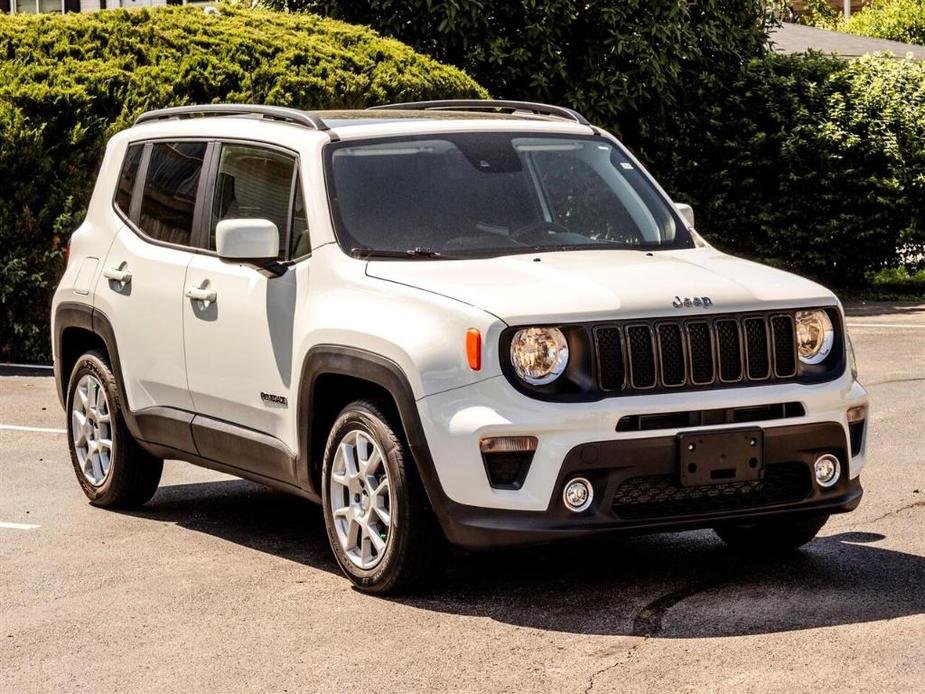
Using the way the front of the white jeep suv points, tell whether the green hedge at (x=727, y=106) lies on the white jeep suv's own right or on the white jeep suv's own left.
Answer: on the white jeep suv's own left

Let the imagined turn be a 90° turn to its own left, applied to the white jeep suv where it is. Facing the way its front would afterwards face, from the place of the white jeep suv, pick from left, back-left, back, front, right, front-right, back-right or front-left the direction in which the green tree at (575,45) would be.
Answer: front-left

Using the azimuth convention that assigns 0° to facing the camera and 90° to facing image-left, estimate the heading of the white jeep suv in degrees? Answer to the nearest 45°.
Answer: approximately 315°
